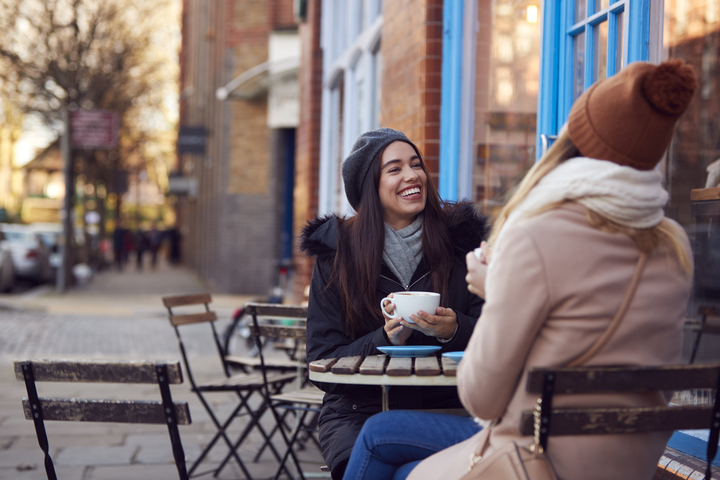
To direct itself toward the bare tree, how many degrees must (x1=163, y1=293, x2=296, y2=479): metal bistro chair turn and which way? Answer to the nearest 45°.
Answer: approximately 135° to its left

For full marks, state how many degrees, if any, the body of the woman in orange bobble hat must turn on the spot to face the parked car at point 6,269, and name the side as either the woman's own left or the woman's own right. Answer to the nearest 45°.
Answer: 0° — they already face it

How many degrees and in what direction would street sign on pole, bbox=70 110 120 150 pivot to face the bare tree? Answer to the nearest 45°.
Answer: approximately 180°

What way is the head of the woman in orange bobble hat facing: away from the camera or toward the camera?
away from the camera

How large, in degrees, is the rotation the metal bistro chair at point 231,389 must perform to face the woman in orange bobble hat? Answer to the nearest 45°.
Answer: approximately 45° to its right

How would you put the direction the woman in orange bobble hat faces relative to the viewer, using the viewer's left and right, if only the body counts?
facing away from the viewer and to the left of the viewer

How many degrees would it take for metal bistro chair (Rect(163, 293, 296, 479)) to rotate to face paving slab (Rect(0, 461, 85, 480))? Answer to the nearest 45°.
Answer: approximately 135° to its right

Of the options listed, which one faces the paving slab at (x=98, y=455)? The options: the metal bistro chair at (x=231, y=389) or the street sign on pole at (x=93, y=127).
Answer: the street sign on pole
